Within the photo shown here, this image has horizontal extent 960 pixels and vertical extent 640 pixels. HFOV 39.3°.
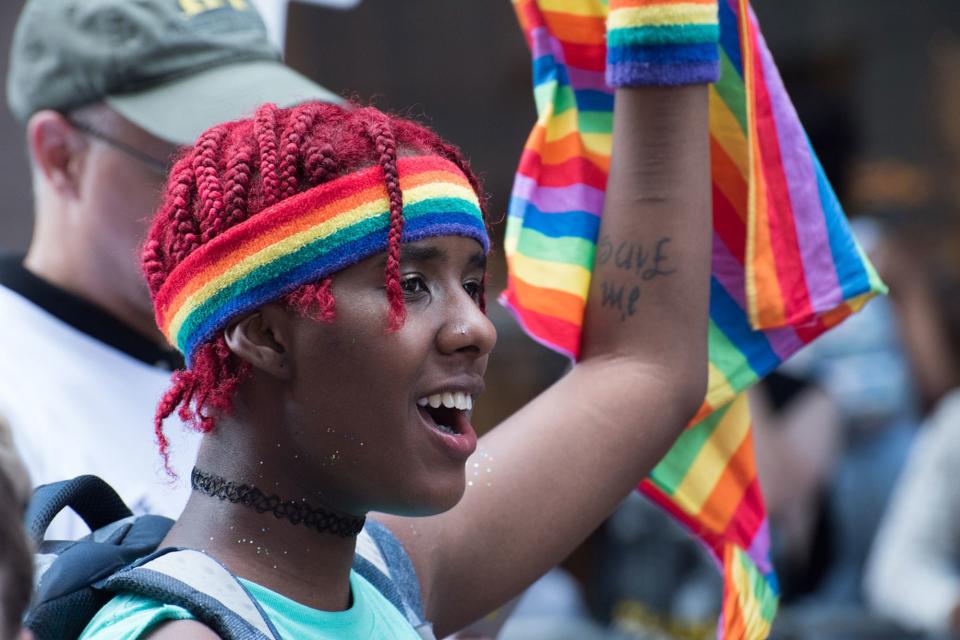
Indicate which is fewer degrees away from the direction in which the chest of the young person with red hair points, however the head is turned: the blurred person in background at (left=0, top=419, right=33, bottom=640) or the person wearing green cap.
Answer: the blurred person in background

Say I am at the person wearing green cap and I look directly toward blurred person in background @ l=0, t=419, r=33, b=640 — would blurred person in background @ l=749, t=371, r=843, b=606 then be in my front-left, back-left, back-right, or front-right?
back-left

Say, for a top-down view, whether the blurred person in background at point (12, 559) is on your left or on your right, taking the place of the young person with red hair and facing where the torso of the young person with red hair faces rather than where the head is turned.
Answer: on your right

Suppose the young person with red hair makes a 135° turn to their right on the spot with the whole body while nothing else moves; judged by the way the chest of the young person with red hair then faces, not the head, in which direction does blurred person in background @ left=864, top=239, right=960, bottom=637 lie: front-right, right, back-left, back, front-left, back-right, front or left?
back-right

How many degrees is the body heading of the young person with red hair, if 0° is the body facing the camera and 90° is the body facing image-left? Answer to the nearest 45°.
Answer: approximately 315°

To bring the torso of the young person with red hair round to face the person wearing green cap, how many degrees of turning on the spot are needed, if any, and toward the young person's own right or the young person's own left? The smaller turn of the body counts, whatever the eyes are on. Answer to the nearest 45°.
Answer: approximately 180°

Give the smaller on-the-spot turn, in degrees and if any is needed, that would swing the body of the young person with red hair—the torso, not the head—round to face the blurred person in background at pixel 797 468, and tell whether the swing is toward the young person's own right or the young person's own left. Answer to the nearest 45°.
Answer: approximately 90° to the young person's own left
